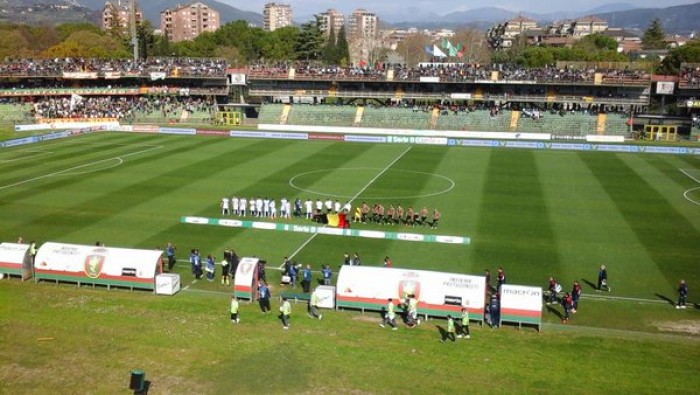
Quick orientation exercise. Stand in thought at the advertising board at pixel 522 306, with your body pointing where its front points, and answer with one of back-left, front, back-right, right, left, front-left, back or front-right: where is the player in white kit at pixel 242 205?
back-right

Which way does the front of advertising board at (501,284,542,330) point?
toward the camera

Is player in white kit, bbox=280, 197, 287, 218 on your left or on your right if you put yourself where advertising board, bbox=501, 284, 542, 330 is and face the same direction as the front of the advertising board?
on your right

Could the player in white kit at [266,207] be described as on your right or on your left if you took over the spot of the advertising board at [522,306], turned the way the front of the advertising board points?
on your right

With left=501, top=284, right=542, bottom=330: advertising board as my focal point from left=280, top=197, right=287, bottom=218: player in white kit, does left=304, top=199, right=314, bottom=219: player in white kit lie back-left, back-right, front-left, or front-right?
front-left

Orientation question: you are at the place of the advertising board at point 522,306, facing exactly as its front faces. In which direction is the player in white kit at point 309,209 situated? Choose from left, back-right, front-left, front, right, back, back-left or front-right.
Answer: back-right
